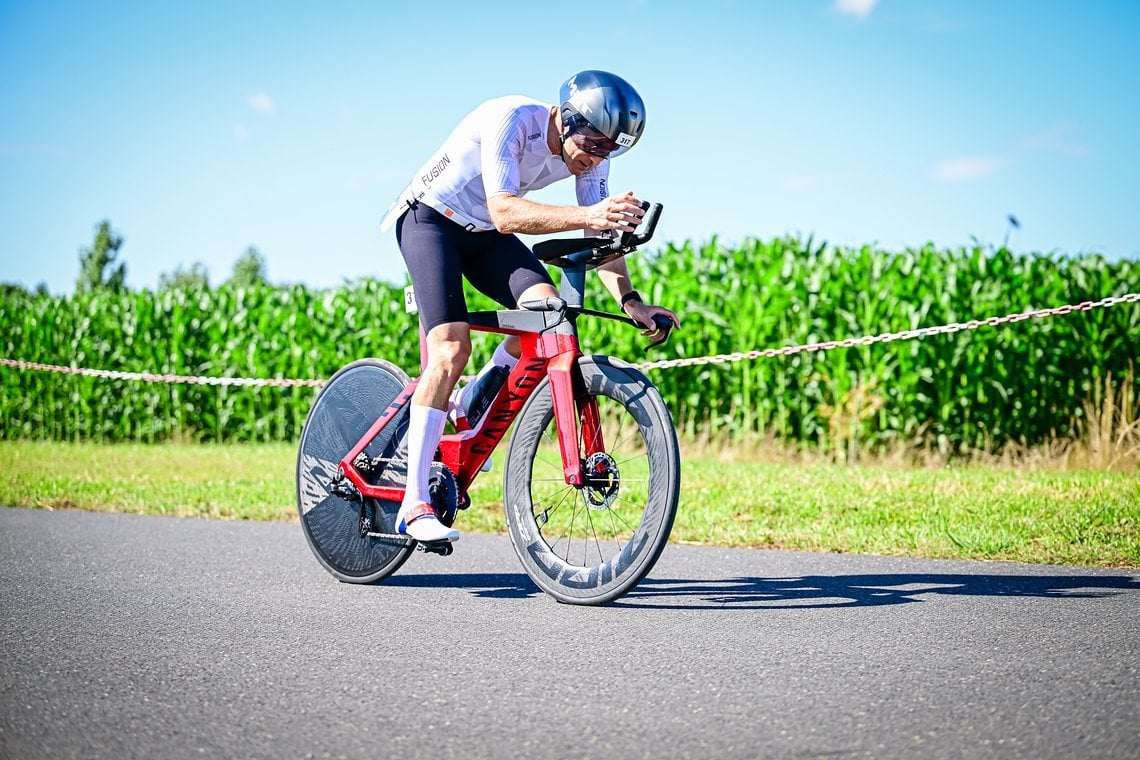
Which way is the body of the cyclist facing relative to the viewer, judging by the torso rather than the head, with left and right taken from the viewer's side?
facing the viewer and to the right of the viewer
